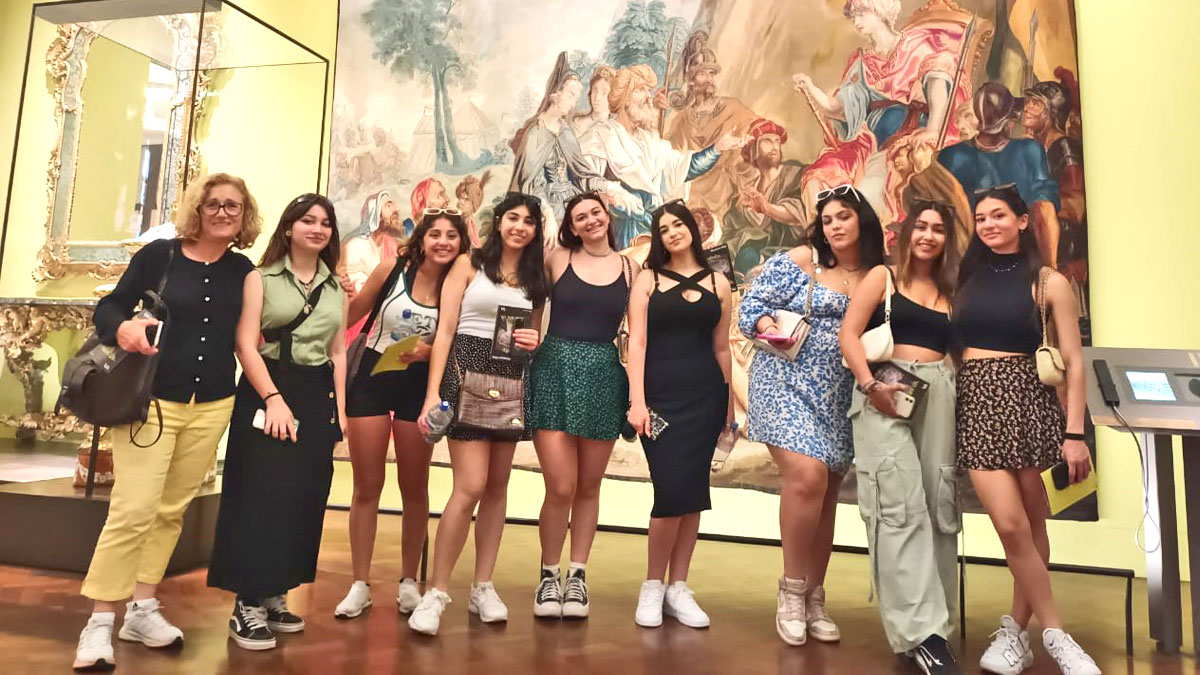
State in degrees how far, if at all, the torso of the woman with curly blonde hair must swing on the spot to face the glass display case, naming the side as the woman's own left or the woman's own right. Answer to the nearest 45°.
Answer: approximately 180°

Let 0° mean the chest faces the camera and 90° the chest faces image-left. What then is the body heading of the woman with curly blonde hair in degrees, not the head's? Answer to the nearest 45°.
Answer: approximately 0°

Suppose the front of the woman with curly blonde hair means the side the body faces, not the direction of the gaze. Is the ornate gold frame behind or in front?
behind
